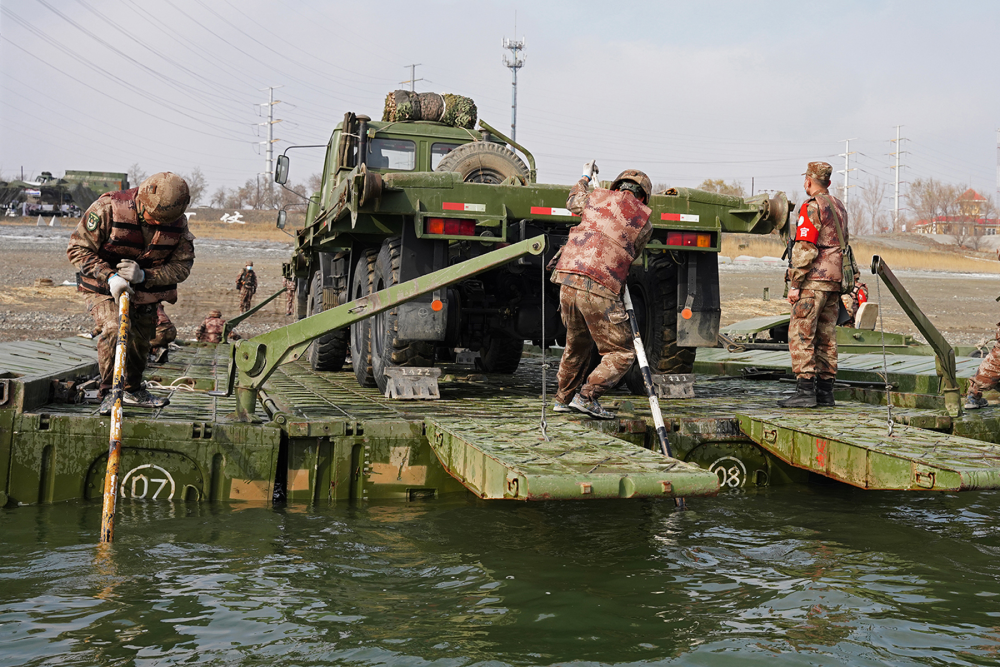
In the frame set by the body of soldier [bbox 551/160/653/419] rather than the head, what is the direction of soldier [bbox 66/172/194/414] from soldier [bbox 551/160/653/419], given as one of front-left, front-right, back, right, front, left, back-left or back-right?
back-left

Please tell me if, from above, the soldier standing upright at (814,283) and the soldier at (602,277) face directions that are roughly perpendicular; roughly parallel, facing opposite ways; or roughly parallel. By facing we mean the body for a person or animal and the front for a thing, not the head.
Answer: roughly perpendicular

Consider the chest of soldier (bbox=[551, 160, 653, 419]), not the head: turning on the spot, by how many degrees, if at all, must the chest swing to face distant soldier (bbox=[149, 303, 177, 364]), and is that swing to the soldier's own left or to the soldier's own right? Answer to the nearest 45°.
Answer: approximately 90° to the soldier's own left

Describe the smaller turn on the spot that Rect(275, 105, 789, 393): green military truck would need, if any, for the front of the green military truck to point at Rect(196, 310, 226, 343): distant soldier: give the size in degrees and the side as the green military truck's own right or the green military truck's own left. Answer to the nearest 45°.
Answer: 0° — it already faces them

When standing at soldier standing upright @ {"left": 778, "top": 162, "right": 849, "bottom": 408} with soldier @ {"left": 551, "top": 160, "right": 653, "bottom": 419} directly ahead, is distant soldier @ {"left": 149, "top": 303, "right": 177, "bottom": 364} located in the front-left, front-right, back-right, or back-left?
front-right

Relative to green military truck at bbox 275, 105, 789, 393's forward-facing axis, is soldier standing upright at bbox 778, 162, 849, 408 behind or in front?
behind

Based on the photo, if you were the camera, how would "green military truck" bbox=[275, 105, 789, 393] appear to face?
facing away from the viewer and to the left of the viewer

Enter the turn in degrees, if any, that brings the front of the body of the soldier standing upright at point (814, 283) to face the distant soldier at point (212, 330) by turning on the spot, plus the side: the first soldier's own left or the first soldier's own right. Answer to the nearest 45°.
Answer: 0° — they already face them

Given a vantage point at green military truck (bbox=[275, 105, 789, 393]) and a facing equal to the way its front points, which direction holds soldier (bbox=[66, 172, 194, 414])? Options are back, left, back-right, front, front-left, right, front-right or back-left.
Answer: left

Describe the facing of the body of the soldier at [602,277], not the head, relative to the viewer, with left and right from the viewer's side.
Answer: facing away from the viewer and to the right of the viewer

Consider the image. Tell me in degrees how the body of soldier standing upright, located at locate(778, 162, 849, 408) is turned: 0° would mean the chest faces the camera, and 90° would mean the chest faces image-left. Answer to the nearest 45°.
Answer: approximately 135°

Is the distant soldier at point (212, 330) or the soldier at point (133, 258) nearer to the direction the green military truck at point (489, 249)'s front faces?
the distant soldier
